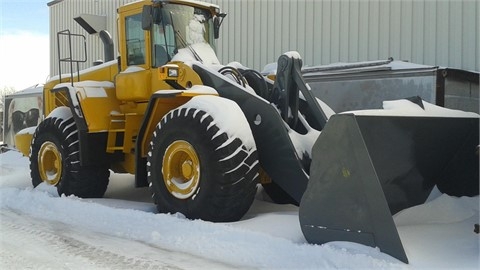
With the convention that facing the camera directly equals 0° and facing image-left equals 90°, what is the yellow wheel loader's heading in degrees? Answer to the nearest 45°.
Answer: approximately 315°
